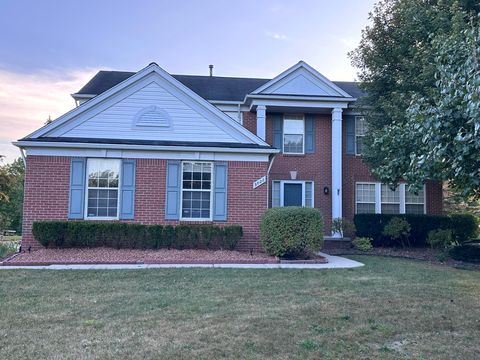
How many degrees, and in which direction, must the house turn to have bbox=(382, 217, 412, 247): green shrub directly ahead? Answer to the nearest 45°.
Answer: approximately 90° to its left

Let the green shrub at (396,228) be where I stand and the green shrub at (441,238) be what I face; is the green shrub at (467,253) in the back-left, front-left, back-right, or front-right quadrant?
front-right

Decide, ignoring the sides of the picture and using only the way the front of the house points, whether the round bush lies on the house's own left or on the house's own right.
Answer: on the house's own left

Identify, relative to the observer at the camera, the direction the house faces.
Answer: facing the viewer

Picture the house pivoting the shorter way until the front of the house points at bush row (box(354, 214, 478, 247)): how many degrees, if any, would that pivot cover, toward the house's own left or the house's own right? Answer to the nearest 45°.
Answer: approximately 90° to the house's own left

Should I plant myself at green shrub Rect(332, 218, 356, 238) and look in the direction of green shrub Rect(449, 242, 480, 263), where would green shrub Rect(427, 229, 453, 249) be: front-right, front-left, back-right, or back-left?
front-left

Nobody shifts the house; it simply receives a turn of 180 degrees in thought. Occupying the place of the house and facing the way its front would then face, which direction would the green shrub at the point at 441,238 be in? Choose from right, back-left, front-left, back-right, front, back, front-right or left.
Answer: right

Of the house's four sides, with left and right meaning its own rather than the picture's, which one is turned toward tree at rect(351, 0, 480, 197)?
left

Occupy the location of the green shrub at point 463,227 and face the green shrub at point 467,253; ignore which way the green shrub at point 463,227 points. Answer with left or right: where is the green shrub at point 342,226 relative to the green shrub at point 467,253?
right

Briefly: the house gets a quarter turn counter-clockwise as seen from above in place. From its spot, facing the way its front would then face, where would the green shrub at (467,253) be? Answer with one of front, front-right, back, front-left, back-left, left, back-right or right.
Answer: front
